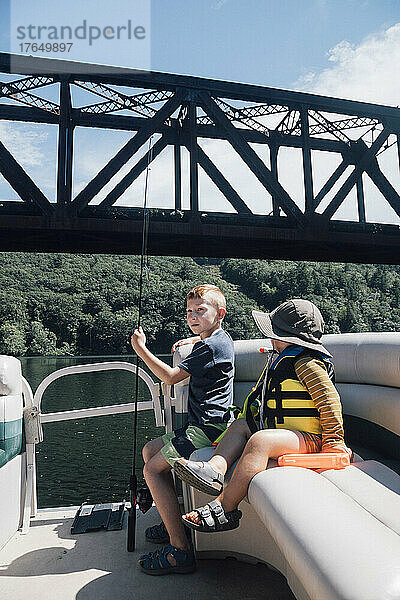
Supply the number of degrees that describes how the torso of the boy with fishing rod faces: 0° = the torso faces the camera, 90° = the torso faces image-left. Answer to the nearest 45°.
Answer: approximately 90°

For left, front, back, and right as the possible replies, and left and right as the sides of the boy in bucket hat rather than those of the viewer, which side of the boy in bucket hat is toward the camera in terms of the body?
left

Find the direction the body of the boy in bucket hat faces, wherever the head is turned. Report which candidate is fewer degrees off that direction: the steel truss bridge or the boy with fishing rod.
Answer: the boy with fishing rod

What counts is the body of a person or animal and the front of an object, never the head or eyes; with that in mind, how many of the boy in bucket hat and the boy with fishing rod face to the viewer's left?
2

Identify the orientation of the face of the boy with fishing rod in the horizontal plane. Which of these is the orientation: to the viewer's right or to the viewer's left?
to the viewer's left

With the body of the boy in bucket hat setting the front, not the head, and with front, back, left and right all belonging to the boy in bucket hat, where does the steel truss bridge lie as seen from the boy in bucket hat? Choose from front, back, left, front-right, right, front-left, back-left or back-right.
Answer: right

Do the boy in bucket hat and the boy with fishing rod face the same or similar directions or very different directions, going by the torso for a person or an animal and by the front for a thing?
same or similar directions

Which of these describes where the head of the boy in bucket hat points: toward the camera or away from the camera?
away from the camera
